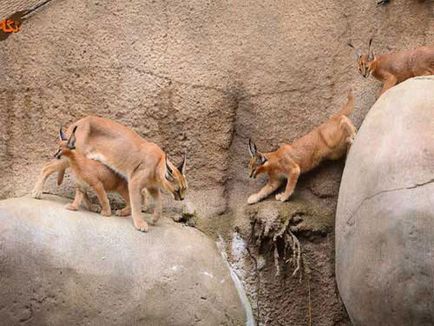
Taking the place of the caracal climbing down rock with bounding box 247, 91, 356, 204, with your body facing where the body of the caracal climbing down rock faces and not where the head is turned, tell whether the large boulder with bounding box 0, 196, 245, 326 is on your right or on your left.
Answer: on your left

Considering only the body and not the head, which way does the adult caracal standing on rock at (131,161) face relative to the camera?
to the viewer's right

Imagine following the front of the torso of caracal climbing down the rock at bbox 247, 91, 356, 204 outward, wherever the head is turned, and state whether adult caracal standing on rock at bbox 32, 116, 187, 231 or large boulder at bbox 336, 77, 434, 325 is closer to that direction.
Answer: the adult caracal standing on rock

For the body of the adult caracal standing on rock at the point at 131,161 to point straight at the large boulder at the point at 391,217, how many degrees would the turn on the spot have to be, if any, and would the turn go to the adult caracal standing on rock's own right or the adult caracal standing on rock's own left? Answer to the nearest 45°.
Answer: approximately 45° to the adult caracal standing on rock's own right

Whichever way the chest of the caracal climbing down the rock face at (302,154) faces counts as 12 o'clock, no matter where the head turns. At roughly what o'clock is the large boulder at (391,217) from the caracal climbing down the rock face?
The large boulder is roughly at 8 o'clock from the caracal climbing down the rock face.

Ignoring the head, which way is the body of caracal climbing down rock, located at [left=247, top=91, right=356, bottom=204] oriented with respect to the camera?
to the viewer's left

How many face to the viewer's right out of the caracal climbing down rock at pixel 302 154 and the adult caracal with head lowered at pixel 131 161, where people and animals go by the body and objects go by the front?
1

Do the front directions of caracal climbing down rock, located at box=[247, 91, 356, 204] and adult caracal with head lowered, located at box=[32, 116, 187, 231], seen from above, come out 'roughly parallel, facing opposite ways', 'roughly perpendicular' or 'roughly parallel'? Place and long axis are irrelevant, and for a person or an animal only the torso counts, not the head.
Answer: roughly parallel, facing opposite ways

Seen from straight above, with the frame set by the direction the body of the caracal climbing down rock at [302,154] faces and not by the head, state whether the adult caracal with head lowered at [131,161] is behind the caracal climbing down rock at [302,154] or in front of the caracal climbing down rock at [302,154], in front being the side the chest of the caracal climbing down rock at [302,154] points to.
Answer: in front
